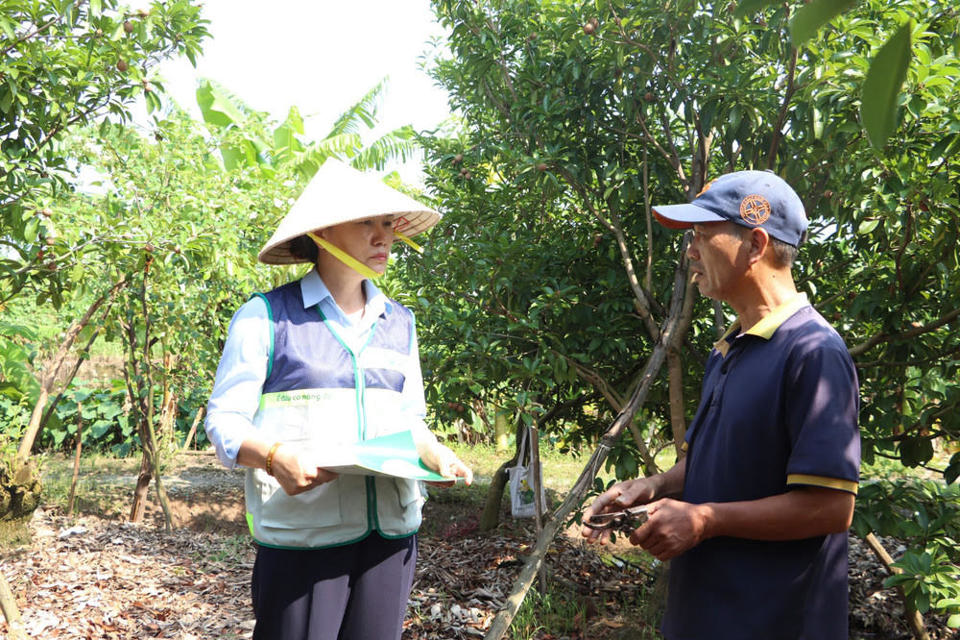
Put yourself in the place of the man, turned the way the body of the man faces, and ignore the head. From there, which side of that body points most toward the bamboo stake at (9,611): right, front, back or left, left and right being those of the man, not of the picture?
front

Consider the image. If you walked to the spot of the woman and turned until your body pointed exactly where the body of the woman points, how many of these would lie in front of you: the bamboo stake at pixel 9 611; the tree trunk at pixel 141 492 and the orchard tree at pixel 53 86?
0

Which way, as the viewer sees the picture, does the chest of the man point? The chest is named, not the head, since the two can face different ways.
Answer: to the viewer's left

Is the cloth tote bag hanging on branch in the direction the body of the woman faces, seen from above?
no

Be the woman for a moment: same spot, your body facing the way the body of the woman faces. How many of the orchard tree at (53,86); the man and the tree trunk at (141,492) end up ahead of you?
1

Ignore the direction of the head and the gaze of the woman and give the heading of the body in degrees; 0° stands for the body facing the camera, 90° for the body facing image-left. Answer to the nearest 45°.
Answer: approximately 315°

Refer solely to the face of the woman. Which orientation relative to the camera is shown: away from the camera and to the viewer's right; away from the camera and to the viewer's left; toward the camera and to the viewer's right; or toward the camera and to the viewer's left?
toward the camera and to the viewer's right

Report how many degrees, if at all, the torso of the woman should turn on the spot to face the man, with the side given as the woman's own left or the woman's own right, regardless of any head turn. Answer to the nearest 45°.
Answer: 0° — they already face them

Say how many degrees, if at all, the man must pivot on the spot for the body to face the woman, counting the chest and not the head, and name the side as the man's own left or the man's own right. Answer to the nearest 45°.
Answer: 0° — they already face them

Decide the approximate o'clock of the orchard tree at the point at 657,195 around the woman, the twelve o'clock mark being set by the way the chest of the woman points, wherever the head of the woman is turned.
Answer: The orchard tree is roughly at 9 o'clock from the woman.

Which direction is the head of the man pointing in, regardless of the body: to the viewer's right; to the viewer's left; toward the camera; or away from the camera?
to the viewer's left

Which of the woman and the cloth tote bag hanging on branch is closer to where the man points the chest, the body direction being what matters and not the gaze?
the woman

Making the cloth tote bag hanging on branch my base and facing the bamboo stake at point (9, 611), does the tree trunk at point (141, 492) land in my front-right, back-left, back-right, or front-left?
front-right

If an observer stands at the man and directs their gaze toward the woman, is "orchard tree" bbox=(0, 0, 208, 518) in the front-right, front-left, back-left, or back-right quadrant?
front-right

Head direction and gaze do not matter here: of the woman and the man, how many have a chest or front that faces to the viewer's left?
1

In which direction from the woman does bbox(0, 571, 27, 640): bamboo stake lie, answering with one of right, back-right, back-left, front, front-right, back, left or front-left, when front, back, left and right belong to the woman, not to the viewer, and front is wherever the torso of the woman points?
back

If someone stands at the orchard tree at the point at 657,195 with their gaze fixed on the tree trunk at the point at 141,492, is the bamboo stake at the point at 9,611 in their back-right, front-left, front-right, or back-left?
front-left

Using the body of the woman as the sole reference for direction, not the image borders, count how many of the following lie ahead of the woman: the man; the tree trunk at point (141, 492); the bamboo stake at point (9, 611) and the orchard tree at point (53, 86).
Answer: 1

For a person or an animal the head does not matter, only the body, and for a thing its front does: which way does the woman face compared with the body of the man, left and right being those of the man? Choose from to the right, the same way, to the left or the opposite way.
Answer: to the left
